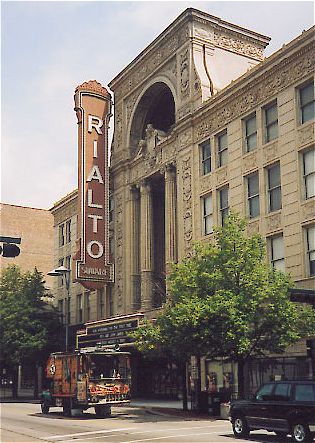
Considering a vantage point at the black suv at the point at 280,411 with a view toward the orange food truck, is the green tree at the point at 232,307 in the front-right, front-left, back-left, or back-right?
front-right

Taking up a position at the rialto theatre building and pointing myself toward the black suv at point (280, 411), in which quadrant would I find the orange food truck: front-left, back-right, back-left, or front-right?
front-right

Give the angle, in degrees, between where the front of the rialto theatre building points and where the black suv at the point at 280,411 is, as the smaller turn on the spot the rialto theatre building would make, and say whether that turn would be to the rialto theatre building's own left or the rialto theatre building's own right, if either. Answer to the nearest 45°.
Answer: approximately 45° to the rialto theatre building's own left
